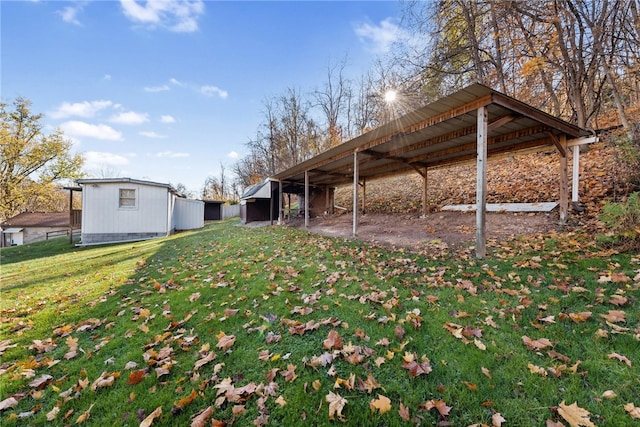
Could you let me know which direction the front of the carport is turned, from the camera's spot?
facing the viewer and to the left of the viewer

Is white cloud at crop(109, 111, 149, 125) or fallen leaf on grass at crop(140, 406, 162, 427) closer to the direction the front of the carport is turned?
the fallen leaf on grass

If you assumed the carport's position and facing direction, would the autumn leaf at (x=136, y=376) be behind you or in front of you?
in front

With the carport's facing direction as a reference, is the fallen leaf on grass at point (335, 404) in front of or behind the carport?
in front

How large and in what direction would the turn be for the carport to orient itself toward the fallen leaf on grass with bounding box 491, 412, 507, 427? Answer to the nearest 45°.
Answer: approximately 45° to its left

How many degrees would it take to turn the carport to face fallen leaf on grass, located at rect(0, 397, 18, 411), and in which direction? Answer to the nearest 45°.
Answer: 0° — it already faces it

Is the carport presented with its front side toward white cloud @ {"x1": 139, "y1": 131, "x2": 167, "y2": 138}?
no

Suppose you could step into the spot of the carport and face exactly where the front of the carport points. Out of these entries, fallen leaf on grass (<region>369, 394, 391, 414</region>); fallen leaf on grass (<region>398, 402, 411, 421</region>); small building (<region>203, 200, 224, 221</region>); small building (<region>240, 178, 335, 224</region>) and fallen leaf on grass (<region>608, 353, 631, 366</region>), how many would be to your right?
2

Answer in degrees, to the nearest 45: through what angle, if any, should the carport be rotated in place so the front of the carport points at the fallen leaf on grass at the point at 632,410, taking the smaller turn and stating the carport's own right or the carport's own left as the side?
approximately 45° to the carport's own left

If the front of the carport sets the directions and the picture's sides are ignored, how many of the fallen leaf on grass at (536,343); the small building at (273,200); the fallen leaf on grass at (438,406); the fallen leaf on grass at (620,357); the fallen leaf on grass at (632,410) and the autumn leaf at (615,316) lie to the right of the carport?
1

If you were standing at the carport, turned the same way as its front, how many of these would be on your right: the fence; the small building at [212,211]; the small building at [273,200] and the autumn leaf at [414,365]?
3

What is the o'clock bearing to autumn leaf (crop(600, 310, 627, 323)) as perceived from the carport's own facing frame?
The autumn leaf is roughly at 10 o'clock from the carport.

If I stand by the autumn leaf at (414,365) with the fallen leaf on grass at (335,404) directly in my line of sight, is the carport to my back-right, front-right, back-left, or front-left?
back-right

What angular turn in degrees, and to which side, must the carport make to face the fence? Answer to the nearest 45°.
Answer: approximately 90° to its right
